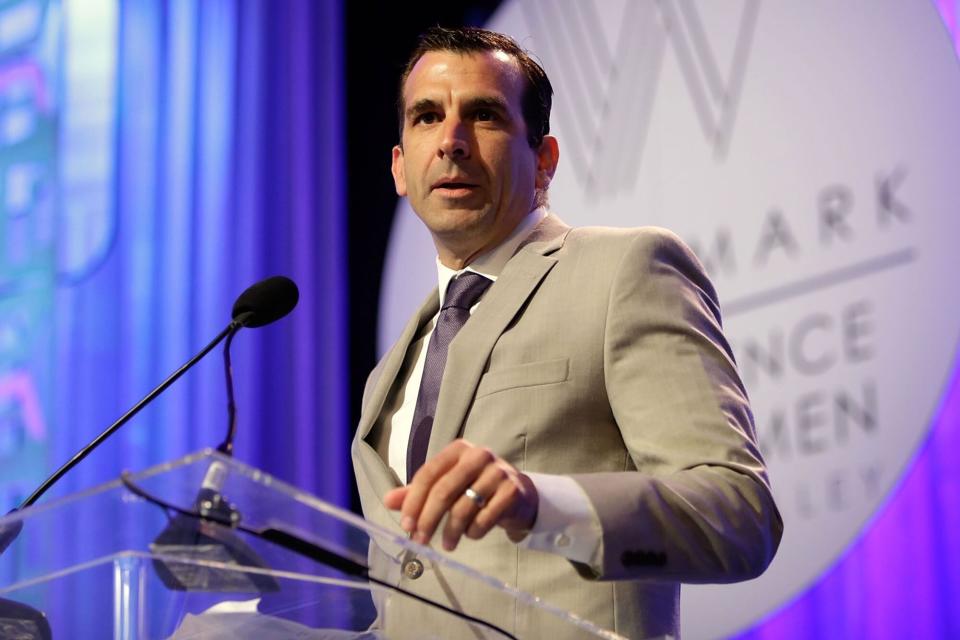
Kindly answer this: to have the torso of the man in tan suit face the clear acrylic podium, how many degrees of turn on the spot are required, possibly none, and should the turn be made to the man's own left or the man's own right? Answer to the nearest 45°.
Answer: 0° — they already face it

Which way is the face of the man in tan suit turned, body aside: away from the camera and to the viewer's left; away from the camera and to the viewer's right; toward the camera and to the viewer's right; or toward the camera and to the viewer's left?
toward the camera and to the viewer's left

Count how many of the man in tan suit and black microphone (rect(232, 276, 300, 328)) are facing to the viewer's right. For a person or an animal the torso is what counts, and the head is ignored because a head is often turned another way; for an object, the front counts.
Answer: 1

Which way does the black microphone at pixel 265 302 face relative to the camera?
to the viewer's right

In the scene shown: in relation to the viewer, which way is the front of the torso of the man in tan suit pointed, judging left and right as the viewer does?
facing the viewer and to the left of the viewer
